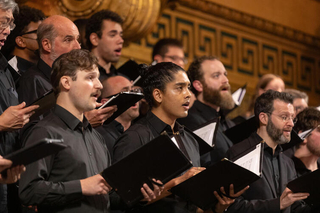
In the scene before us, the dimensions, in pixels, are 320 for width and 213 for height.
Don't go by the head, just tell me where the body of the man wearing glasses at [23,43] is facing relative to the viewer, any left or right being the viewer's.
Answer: facing to the right of the viewer

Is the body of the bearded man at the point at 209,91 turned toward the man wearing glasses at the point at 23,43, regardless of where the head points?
no

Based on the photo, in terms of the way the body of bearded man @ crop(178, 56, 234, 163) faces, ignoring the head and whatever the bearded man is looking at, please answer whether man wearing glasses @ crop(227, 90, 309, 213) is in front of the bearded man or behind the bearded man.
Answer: in front

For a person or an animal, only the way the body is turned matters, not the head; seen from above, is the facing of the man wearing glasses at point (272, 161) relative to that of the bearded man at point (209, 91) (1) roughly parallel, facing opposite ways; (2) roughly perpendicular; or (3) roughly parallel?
roughly parallel

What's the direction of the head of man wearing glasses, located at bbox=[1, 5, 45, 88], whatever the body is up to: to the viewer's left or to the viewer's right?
to the viewer's right

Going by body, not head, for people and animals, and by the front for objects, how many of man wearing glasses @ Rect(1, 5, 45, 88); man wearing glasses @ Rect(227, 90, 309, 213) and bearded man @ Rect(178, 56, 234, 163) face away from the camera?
0

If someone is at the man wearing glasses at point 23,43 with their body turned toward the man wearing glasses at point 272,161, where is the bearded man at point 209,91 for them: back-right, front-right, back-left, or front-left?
front-left

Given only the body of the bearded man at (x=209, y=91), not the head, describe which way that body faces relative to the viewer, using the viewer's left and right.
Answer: facing the viewer and to the right of the viewer

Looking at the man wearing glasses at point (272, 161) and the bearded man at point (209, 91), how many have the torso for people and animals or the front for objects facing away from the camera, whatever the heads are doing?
0

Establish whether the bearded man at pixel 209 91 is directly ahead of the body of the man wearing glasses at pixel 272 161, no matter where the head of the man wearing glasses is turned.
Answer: no

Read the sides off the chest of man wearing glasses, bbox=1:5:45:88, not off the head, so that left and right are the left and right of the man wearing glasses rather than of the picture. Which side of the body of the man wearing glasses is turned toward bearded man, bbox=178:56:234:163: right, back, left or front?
front
